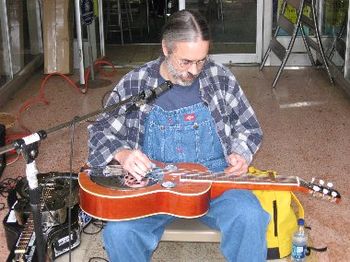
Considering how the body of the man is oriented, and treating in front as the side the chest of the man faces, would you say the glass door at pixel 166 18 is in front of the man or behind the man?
behind

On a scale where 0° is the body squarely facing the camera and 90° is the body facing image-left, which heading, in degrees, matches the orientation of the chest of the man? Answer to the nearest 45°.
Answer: approximately 0°

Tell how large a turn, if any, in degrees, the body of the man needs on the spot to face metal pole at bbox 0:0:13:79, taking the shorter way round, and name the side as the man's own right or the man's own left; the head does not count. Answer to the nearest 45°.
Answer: approximately 135° to the man's own right

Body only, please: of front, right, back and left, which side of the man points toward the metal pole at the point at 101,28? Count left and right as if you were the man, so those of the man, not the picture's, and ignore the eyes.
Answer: back

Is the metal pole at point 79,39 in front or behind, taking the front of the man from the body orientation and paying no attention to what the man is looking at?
behind
